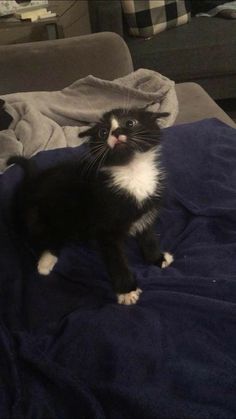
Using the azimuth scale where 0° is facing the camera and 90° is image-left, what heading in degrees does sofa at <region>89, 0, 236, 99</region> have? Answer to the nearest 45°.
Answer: approximately 0°

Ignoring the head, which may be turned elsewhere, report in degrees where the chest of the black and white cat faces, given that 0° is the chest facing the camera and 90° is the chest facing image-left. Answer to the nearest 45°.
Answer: approximately 315°
